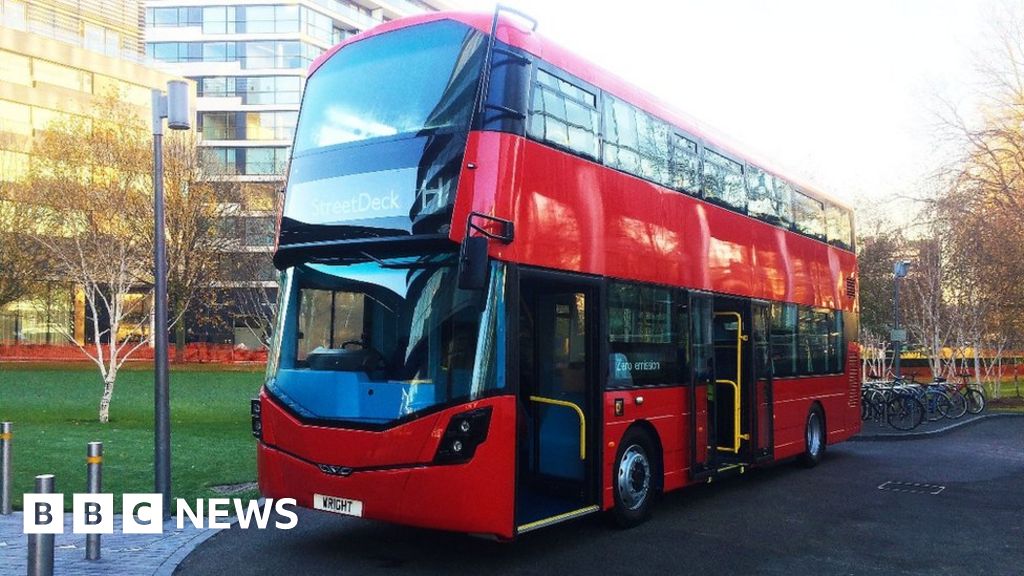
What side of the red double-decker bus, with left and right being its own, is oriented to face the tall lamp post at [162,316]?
front

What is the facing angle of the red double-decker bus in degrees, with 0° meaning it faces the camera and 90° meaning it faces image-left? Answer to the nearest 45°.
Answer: approximately 45°

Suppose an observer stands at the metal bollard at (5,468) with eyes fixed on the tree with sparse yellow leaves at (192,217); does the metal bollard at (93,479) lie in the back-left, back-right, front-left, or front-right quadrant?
back-right

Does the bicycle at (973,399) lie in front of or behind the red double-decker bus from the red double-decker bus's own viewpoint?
behind

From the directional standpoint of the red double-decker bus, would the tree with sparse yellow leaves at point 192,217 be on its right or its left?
on its right

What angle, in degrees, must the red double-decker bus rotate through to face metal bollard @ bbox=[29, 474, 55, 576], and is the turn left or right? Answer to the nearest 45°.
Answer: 0° — it already faces it

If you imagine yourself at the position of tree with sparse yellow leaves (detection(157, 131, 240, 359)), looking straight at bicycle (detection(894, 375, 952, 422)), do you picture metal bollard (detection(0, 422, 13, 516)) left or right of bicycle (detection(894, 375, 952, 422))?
right

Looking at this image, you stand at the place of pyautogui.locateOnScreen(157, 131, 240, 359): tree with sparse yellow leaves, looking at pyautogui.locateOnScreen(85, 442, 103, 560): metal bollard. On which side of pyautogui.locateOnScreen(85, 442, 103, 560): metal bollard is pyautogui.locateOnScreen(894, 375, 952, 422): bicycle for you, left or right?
left

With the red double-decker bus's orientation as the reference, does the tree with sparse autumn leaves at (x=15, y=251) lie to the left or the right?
on its right

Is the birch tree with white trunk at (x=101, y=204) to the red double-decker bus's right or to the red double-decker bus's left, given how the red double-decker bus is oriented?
on its right
